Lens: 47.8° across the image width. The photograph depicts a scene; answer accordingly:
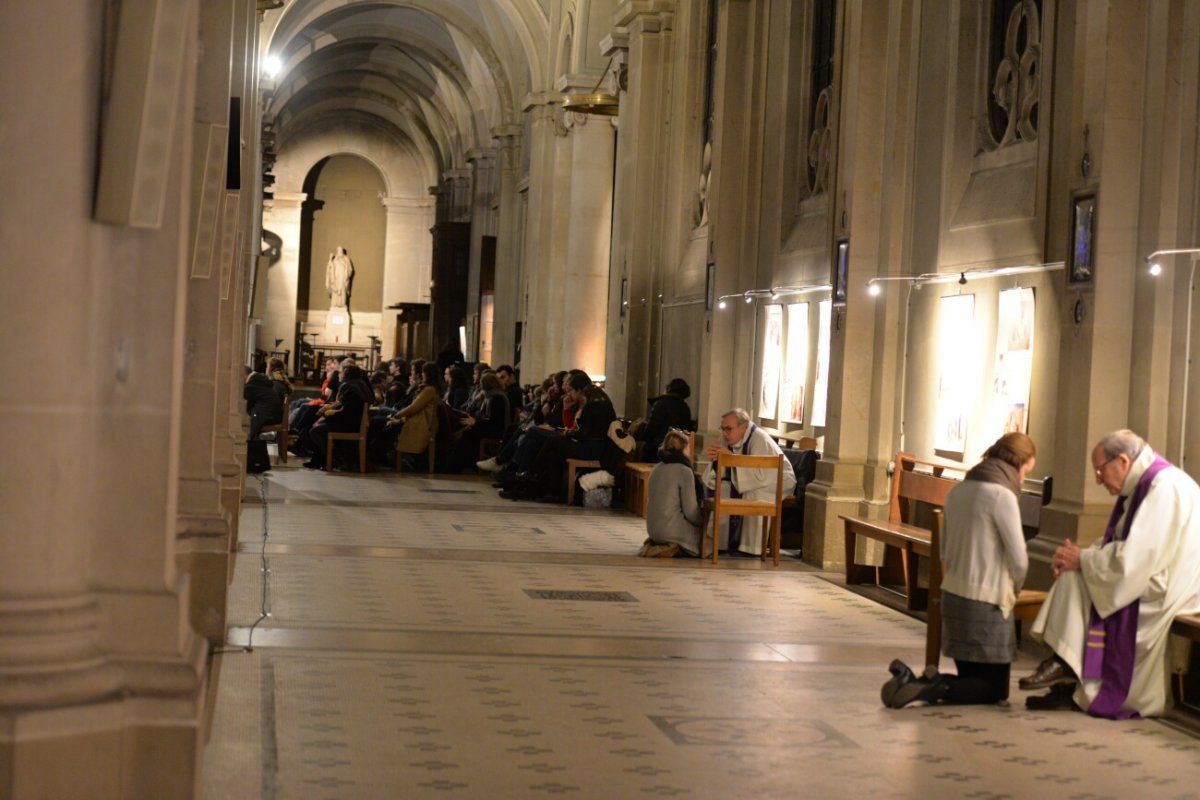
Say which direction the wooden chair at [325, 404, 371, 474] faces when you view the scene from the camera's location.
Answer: facing to the left of the viewer

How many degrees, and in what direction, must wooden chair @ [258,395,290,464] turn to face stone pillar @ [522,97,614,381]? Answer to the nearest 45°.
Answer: approximately 135° to its right

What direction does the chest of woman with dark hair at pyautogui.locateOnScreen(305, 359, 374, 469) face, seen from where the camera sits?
to the viewer's left

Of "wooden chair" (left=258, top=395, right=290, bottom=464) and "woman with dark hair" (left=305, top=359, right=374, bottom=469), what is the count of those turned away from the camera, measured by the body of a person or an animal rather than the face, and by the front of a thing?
0

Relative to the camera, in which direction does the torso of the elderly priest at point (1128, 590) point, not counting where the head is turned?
to the viewer's left

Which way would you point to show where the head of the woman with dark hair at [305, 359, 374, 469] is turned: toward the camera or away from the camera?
away from the camera

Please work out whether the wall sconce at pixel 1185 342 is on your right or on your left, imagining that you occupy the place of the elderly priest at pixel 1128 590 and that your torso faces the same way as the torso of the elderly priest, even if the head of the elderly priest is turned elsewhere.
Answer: on your right

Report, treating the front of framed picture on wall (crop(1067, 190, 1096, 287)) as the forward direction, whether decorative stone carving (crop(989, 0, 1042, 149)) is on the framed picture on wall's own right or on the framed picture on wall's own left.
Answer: on the framed picture on wall's own right

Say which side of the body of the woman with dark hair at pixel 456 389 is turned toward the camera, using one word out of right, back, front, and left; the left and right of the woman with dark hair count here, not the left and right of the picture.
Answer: left
